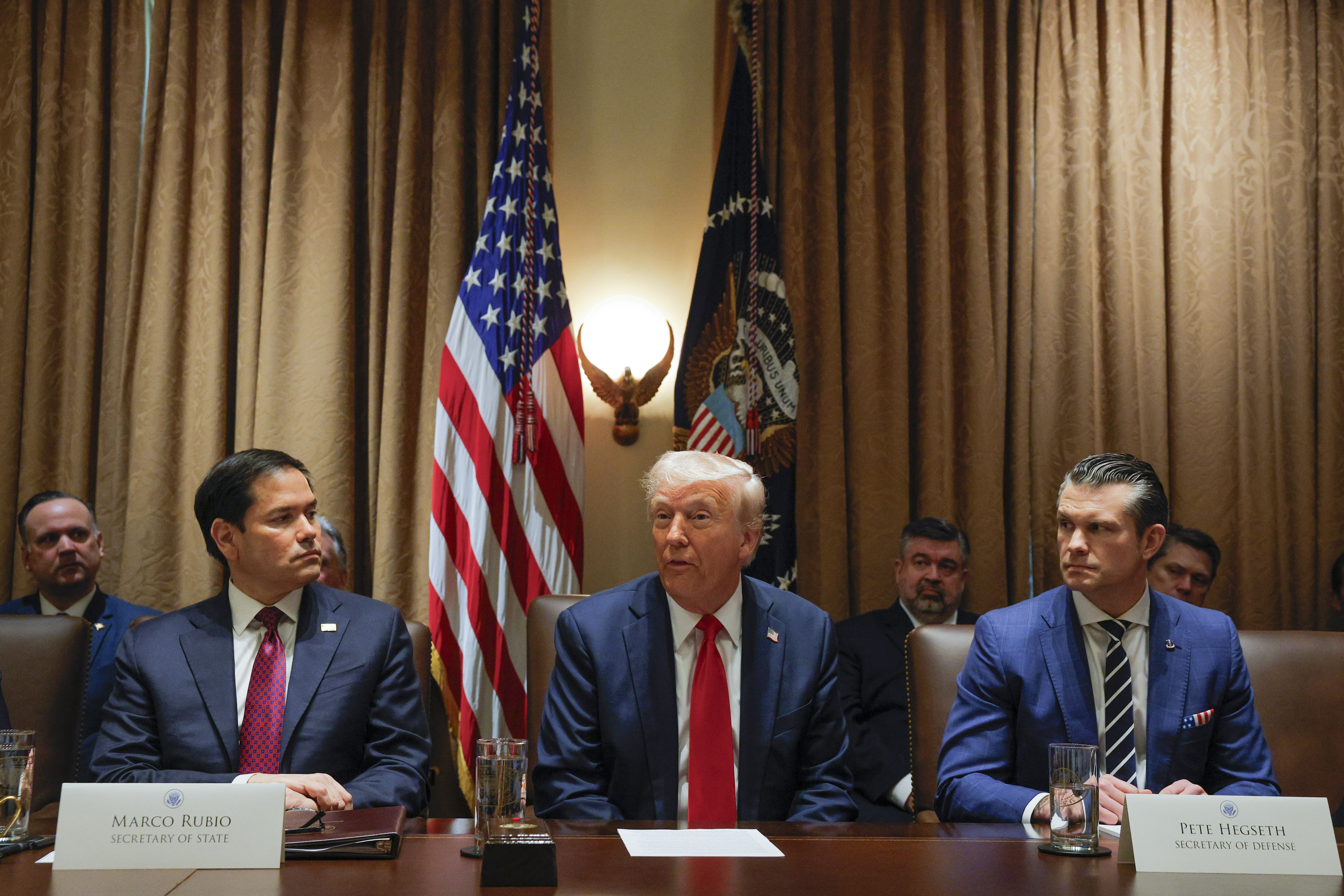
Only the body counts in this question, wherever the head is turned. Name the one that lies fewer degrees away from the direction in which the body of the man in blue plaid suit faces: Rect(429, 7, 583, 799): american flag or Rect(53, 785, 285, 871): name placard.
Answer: the name placard

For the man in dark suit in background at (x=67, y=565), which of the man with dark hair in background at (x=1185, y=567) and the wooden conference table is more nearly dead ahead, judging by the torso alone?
the wooden conference table

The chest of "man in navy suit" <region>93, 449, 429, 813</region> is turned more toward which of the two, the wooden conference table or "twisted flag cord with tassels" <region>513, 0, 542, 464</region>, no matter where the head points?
the wooden conference table

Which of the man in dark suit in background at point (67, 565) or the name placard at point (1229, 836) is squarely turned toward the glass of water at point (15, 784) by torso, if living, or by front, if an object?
the man in dark suit in background

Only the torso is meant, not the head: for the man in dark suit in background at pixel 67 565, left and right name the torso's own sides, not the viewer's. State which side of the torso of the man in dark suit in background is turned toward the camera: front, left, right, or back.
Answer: front

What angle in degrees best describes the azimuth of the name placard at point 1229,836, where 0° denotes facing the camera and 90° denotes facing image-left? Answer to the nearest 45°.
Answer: approximately 0°

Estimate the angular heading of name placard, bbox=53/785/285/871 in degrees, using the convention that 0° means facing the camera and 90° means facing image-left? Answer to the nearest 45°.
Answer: approximately 0°

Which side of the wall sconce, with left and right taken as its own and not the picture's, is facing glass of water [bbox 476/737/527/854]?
front

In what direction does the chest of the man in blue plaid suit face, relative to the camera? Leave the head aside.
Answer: toward the camera

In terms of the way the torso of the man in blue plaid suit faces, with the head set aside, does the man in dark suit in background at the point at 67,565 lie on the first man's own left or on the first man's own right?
on the first man's own right

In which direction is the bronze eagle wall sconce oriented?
toward the camera
